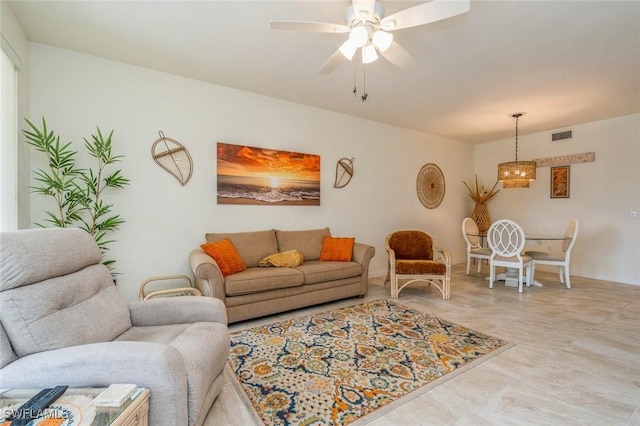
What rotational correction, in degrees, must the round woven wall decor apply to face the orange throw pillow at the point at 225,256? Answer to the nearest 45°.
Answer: approximately 90° to its right

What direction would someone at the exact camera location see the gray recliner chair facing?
facing the viewer and to the right of the viewer

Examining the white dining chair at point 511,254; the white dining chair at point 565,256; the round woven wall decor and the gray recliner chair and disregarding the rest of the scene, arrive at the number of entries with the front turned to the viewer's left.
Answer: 1

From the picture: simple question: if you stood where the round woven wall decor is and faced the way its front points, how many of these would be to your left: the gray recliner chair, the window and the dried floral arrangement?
1

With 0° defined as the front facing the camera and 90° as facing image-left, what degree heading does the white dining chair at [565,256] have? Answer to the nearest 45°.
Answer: approximately 90°

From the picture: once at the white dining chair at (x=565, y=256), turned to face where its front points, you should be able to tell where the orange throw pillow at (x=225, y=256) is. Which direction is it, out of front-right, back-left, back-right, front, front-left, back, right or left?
front-left

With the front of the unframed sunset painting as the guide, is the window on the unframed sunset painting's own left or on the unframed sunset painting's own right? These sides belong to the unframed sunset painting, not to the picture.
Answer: on the unframed sunset painting's own right

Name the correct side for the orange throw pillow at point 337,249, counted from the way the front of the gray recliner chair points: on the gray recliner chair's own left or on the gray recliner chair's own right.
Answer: on the gray recliner chair's own left

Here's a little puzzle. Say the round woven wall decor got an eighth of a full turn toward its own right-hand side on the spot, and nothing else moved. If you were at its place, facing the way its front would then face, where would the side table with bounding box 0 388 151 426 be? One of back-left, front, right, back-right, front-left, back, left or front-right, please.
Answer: front

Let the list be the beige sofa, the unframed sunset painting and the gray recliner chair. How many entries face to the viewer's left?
0

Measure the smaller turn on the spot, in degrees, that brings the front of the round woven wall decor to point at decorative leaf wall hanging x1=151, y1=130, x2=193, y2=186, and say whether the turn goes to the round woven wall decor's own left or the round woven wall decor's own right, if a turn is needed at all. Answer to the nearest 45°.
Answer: approximately 90° to the round woven wall decor's own right

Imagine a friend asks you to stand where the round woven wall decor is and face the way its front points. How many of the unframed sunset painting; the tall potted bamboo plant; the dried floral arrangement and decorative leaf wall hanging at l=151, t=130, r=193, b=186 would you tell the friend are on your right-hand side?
3

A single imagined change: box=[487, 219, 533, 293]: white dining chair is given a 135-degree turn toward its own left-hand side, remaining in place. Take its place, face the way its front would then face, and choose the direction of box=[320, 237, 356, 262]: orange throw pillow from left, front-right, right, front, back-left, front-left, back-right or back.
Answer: front-left
